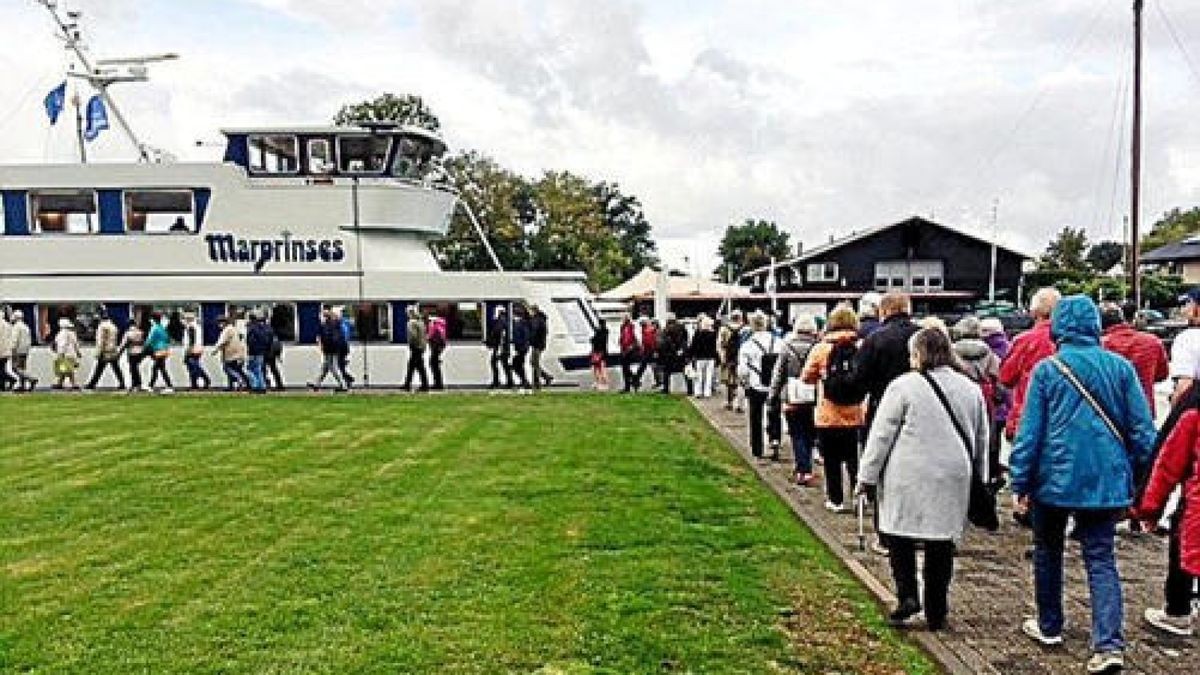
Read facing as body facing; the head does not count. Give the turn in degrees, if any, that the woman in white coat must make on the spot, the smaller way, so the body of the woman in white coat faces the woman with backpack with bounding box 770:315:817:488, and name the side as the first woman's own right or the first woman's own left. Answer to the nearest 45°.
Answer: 0° — they already face them

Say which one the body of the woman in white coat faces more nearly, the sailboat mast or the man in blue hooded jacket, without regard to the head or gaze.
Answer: the sailboat mast

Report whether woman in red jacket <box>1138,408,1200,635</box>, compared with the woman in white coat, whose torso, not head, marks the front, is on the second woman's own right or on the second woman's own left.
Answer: on the second woman's own right

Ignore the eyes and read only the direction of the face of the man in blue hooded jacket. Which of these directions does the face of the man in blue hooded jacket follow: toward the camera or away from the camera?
away from the camera

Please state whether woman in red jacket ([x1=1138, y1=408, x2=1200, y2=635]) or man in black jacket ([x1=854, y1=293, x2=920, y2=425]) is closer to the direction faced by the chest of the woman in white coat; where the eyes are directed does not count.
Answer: the man in black jacket

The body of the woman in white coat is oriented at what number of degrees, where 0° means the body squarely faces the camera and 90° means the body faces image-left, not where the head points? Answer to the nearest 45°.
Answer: approximately 180°

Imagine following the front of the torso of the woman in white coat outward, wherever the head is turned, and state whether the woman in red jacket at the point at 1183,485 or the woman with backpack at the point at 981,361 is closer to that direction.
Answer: the woman with backpack
